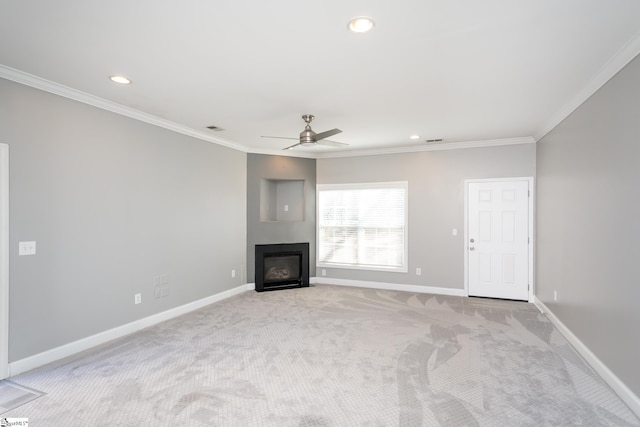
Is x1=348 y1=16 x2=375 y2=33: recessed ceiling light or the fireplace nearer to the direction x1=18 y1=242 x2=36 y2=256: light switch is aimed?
the recessed ceiling light

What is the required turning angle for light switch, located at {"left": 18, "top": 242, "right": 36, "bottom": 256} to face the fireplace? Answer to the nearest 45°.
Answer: approximately 45° to its left

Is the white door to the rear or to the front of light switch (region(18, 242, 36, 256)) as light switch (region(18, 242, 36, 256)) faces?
to the front

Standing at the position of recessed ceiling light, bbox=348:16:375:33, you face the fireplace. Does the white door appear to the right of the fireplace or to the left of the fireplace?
right

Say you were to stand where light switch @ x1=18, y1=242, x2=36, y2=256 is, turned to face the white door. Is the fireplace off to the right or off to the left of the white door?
left

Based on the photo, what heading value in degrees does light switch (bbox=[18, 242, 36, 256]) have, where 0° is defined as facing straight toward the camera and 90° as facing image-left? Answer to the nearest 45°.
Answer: approximately 315°

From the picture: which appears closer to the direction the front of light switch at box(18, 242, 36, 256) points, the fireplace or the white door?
the white door

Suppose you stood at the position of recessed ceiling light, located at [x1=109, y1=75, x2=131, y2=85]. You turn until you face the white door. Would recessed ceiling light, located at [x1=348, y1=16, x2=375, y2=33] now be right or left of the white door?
right

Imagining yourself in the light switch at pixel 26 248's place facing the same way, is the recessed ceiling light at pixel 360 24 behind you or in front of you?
in front

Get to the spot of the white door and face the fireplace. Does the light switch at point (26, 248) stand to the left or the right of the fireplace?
left
